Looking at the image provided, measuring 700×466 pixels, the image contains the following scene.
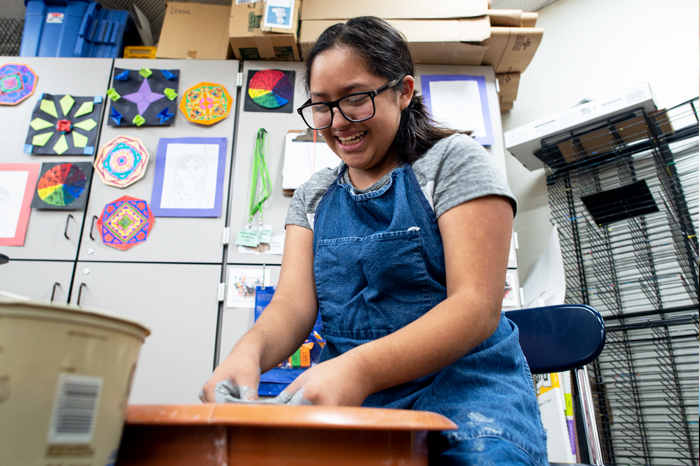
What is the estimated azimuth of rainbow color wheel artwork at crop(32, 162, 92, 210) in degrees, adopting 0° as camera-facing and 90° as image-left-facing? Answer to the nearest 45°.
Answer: approximately 0°

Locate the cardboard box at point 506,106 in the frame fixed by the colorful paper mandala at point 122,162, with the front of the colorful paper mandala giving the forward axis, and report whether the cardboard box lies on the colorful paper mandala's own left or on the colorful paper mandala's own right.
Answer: on the colorful paper mandala's own left

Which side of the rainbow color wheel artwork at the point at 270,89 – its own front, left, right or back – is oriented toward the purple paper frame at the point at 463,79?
left
